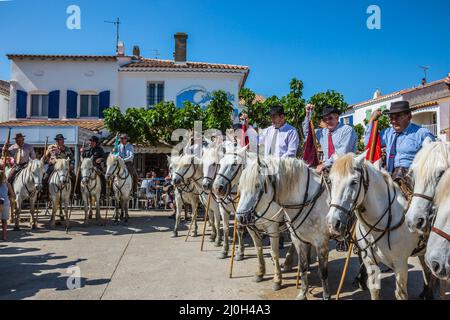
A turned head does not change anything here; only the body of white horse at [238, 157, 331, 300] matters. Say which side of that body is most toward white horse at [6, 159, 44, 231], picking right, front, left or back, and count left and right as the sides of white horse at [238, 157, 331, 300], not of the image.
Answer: right

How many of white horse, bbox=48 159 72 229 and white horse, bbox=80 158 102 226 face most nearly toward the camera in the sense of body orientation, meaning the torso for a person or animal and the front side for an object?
2

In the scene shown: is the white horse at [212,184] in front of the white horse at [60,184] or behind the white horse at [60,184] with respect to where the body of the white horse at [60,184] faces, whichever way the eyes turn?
in front

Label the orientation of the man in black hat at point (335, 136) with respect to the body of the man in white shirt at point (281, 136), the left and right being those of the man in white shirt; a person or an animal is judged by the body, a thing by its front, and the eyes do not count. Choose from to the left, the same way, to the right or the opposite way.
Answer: the same way

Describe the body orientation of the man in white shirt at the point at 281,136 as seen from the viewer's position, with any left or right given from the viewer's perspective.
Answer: facing the viewer and to the left of the viewer

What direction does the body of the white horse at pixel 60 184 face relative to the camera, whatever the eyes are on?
toward the camera

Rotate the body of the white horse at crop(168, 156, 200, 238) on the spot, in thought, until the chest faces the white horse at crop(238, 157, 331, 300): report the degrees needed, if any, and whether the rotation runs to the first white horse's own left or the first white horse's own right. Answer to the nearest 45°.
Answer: approximately 45° to the first white horse's own left

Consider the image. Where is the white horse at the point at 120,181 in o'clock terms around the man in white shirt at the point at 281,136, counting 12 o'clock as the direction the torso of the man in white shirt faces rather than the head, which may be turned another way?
The white horse is roughly at 3 o'clock from the man in white shirt.

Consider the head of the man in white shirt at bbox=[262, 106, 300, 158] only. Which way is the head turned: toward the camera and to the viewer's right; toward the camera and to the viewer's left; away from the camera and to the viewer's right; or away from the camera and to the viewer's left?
toward the camera and to the viewer's left

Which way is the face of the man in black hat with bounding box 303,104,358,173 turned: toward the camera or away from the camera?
toward the camera

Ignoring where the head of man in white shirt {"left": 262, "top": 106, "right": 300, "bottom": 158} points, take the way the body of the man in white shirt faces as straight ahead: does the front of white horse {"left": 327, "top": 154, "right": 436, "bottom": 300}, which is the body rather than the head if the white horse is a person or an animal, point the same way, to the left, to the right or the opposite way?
the same way

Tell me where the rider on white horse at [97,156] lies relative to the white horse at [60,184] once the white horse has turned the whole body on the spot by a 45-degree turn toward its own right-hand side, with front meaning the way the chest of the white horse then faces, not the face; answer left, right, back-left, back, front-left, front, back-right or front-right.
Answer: back

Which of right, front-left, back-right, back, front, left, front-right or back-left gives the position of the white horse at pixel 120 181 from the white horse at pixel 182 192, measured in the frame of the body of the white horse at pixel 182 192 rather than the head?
right

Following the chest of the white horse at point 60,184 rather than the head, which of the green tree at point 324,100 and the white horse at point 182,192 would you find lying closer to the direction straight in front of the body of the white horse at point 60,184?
the white horse

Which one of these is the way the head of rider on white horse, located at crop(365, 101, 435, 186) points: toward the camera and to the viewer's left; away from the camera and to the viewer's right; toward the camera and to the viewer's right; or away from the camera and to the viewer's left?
toward the camera and to the viewer's left
